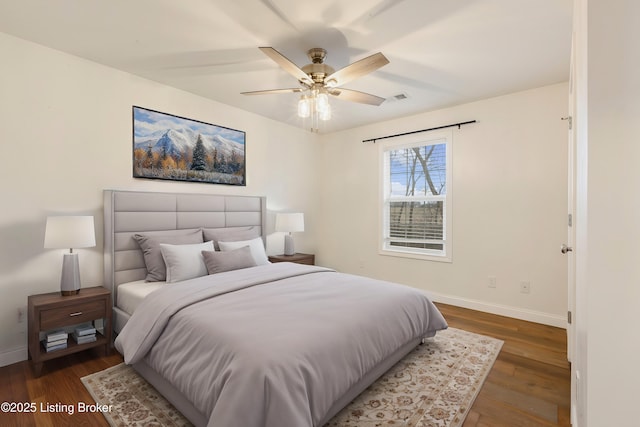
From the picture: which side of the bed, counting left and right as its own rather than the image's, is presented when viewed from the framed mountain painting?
back

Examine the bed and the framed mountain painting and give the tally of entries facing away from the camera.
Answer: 0

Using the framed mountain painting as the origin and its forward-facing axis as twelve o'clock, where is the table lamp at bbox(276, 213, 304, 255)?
The table lamp is roughly at 10 o'clock from the framed mountain painting.

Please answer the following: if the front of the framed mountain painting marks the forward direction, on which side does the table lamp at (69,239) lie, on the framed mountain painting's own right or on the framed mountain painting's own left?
on the framed mountain painting's own right

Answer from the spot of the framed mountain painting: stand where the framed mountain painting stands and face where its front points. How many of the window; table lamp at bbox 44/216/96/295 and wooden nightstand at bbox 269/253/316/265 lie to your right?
1

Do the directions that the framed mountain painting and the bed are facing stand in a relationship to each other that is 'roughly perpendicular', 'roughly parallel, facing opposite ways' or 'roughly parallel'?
roughly parallel

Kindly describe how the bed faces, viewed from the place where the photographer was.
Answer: facing the viewer and to the right of the viewer

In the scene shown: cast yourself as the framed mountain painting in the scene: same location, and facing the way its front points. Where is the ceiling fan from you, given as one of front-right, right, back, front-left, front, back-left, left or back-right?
front

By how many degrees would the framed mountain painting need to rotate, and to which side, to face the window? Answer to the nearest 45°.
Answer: approximately 45° to its left

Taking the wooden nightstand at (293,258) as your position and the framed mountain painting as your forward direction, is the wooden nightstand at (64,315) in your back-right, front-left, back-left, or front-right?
front-left

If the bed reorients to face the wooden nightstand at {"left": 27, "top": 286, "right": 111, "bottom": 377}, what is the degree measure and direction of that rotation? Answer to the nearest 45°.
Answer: approximately 180°
